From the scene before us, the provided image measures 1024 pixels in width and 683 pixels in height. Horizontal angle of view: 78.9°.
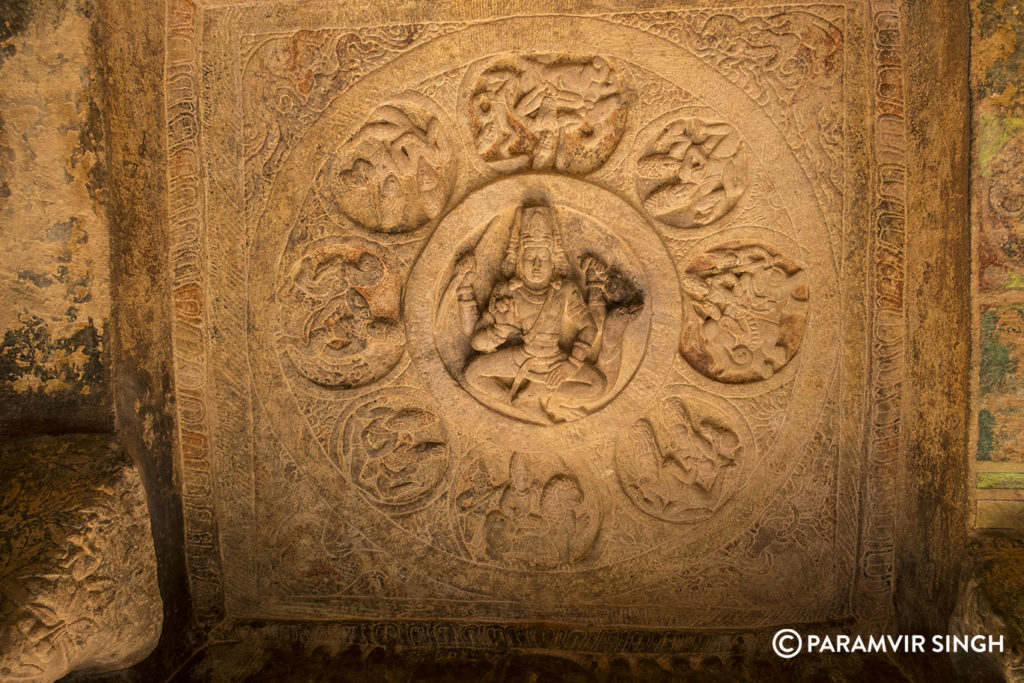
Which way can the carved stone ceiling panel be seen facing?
toward the camera
